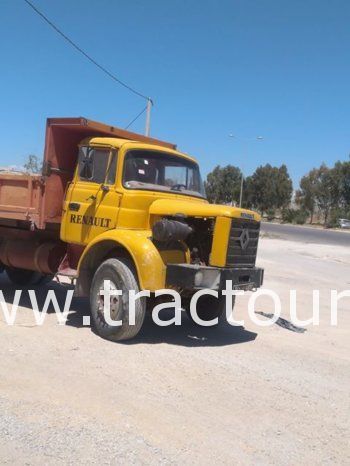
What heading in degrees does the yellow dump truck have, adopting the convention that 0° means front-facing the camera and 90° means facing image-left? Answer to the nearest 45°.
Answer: approximately 315°
